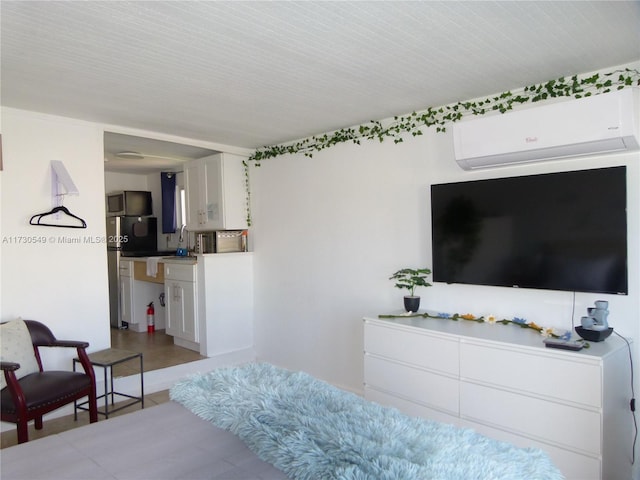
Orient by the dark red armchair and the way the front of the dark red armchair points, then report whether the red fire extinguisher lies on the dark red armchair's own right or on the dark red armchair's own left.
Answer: on the dark red armchair's own left

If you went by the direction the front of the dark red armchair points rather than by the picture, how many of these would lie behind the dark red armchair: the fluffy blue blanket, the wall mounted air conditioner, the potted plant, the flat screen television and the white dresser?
0

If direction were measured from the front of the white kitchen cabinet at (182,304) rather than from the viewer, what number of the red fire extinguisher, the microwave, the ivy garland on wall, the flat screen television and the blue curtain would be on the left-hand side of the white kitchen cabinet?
2

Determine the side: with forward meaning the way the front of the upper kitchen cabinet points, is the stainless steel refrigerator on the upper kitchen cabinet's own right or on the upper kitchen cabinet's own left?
on the upper kitchen cabinet's own right

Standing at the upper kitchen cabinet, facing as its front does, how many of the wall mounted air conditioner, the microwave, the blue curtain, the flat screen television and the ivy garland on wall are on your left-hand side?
3

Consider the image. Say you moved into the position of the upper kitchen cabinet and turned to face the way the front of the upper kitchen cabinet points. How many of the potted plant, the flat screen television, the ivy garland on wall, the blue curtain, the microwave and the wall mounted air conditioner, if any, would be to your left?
4

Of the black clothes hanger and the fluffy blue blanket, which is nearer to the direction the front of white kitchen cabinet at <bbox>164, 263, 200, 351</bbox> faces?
the black clothes hanger

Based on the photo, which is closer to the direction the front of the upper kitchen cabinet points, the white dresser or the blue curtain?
the white dresser

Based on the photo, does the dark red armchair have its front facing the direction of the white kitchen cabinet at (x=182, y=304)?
no

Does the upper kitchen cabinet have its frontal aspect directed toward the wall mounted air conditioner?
no

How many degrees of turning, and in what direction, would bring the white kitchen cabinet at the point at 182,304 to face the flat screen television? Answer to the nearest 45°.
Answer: approximately 90° to its left

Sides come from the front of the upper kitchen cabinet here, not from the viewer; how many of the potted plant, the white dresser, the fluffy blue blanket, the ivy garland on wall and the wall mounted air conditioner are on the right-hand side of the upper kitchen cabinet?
0

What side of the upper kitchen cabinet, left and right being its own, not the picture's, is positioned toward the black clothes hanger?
front

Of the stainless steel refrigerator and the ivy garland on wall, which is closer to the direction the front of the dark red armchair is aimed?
the ivy garland on wall

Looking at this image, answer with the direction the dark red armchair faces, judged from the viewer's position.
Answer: facing the viewer and to the right of the viewer

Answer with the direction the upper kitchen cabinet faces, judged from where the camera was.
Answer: facing the viewer and to the left of the viewer

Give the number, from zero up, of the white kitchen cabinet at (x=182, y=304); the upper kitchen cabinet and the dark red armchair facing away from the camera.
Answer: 0
